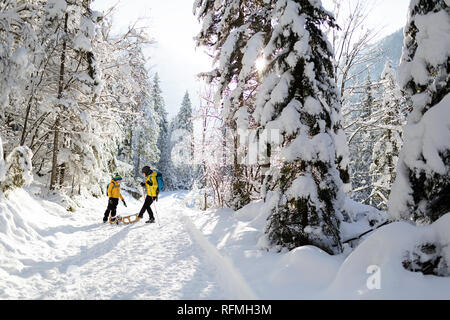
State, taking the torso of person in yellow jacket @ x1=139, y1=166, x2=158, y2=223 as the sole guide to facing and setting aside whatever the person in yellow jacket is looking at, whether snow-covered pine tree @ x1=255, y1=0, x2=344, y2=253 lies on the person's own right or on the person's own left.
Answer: on the person's own left

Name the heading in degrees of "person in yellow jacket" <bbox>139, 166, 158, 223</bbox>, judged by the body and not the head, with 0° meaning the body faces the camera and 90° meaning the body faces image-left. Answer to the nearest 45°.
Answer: approximately 90°

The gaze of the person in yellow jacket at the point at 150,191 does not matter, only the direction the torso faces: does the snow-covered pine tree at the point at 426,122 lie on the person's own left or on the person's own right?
on the person's own left
